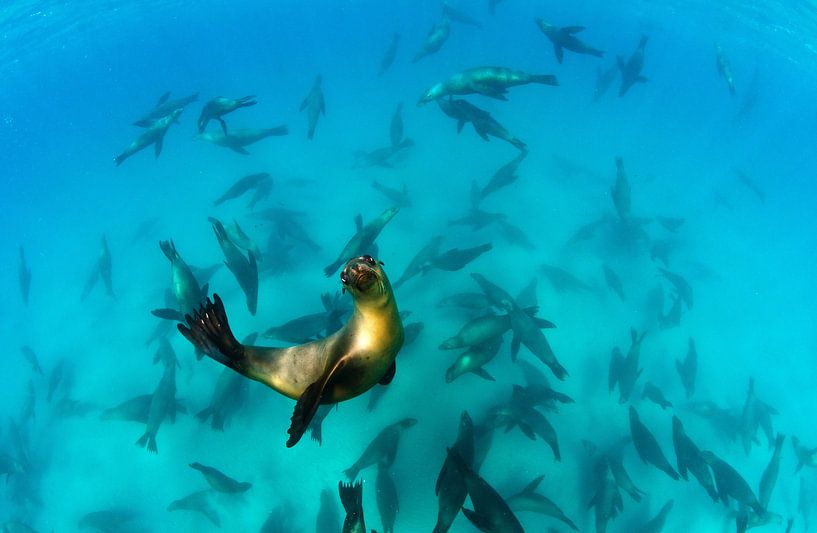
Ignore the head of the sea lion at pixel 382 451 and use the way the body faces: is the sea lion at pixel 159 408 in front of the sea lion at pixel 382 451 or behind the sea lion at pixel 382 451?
behind

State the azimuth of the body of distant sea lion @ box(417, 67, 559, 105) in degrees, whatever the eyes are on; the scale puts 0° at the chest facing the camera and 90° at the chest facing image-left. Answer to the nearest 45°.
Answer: approximately 90°

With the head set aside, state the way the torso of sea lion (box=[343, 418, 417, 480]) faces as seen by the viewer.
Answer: to the viewer's right

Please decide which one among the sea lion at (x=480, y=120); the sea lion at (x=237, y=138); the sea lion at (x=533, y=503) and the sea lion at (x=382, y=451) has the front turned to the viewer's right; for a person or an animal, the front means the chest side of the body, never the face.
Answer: the sea lion at (x=382, y=451)

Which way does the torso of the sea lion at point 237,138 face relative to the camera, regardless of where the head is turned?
to the viewer's left

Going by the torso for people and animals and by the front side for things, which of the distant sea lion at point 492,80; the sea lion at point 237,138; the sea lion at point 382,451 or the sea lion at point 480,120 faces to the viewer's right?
the sea lion at point 382,451

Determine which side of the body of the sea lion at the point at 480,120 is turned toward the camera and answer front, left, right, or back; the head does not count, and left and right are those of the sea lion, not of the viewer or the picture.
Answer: left

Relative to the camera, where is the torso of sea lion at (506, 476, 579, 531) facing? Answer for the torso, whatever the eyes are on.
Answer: to the viewer's left

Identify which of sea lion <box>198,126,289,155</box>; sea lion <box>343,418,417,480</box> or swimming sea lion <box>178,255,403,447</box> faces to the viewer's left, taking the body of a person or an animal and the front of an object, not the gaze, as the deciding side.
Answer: sea lion <box>198,126,289,155</box>

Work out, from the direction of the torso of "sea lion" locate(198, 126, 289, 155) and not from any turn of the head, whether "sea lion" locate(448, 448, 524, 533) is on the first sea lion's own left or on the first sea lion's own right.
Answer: on the first sea lion's own left

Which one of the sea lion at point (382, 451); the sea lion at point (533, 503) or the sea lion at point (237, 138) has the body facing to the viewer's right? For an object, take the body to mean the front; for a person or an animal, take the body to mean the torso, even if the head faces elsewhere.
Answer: the sea lion at point (382, 451)

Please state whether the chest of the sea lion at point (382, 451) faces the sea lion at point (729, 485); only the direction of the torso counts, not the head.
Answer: yes
